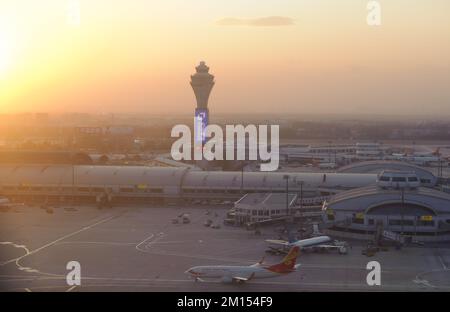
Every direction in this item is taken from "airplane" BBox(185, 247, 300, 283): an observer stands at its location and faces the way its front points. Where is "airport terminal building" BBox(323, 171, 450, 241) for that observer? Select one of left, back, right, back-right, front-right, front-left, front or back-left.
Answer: back-right

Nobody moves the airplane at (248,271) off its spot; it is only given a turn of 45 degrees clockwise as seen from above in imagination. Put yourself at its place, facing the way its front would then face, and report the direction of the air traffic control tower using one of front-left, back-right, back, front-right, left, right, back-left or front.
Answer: front-right

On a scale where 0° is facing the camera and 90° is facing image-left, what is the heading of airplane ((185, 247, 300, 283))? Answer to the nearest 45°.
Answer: approximately 90°

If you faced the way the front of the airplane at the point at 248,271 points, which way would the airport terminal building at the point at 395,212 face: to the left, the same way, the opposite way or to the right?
to the left

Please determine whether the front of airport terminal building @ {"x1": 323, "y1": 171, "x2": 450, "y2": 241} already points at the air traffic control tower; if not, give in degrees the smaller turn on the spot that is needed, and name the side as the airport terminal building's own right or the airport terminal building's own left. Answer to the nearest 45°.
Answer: approximately 135° to the airport terminal building's own right

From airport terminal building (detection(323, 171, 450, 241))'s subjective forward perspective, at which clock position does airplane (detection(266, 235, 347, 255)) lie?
The airplane is roughly at 1 o'clock from the airport terminal building.

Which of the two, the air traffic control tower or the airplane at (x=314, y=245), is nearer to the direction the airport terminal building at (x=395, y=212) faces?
the airplane

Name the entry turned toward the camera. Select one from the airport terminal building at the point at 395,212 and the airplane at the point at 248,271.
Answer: the airport terminal building

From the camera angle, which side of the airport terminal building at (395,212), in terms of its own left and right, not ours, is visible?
front

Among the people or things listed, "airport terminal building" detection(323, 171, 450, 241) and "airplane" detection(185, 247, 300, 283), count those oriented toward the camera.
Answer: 1

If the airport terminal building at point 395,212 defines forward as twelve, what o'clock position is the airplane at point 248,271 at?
The airplane is roughly at 1 o'clock from the airport terminal building.
